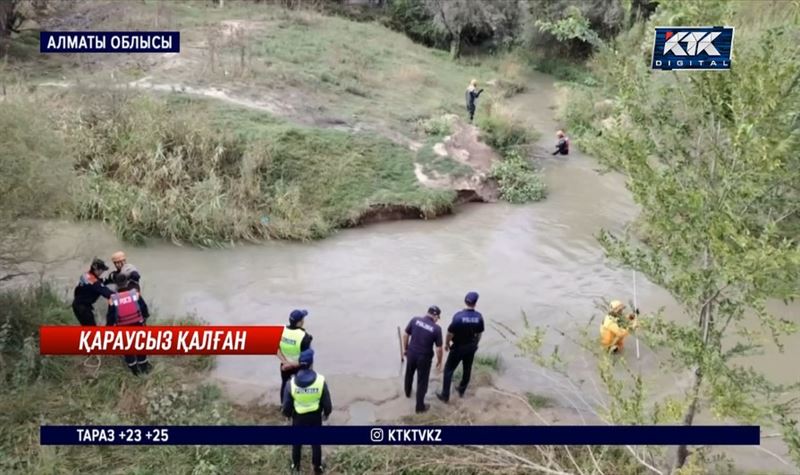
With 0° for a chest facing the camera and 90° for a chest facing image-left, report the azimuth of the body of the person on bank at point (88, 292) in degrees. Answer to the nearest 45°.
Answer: approximately 270°

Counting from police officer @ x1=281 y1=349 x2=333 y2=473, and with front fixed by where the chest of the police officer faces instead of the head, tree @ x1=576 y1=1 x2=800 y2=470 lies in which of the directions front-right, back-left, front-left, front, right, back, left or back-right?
back-right

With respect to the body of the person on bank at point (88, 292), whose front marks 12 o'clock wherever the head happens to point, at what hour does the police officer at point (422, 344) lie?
The police officer is roughly at 1 o'clock from the person on bank.

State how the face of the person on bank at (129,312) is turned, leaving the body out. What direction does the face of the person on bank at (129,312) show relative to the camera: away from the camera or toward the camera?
away from the camera

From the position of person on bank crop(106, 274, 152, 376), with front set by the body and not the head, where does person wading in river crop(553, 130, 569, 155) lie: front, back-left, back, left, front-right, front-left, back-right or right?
front-right

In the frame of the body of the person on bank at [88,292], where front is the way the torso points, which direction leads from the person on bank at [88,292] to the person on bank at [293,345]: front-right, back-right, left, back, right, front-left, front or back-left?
front-right

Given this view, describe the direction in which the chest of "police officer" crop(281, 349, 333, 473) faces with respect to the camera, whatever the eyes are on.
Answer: away from the camera

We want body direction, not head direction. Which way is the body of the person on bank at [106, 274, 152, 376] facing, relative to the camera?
away from the camera
